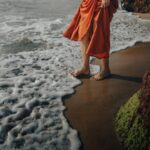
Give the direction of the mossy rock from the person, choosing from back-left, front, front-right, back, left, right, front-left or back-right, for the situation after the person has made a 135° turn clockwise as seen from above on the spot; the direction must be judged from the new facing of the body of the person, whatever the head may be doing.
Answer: back

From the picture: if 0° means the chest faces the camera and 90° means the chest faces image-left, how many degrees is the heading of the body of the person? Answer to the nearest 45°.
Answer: approximately 45°

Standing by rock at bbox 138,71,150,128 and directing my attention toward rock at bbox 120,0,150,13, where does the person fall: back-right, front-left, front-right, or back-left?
front-left

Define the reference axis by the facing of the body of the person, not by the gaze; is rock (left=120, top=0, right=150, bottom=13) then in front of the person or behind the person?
behind

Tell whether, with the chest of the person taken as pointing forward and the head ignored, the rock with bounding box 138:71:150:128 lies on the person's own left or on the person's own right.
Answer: on the person's own left
